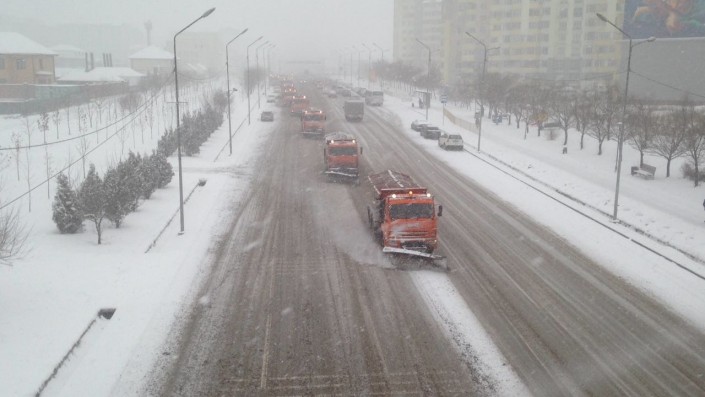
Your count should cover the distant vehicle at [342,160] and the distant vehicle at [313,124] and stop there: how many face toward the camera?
2

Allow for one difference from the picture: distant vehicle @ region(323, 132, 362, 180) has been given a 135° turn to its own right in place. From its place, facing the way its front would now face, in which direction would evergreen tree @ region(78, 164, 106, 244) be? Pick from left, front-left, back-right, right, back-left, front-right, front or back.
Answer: left

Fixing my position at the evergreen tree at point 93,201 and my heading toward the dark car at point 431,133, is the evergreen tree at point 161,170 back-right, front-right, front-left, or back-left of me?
front-left

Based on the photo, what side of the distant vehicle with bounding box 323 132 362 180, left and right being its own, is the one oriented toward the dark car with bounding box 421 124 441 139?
back

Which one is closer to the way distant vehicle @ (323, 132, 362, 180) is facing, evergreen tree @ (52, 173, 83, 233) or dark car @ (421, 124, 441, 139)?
the evergreen tree

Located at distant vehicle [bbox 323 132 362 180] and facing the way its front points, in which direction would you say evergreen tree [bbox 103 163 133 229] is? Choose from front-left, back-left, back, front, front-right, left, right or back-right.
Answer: front-right

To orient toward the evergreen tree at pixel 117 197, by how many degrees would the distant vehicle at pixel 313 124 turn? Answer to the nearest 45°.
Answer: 0° — it already faces it

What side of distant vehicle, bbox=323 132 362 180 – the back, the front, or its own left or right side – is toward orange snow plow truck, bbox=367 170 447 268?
front

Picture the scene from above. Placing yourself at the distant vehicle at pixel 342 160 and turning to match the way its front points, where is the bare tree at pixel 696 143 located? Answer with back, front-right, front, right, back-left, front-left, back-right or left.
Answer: left

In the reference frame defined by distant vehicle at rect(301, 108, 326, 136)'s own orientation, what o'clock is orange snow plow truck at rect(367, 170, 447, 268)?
The orange snow plow truck is roughly at 12 o'clock from the distant vehicle.

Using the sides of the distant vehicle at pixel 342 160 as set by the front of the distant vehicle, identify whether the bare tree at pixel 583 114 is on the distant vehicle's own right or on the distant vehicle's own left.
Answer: on the distant vehicle's own left

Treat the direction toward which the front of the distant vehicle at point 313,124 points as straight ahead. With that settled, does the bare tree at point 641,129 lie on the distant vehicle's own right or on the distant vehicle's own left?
on the distant vehicle's own left

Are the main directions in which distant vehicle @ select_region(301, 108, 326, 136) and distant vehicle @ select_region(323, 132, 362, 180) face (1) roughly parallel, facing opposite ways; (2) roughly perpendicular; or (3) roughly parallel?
roughly parallel

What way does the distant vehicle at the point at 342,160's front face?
toward the camera

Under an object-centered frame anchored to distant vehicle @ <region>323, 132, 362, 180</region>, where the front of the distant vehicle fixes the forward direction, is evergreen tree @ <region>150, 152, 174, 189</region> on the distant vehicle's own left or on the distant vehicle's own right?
on the distant vehicle's own right

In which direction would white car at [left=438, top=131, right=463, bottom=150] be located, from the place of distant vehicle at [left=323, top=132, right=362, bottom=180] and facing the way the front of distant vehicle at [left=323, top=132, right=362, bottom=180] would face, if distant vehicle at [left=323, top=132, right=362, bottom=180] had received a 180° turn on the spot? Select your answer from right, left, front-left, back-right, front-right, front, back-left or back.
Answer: front-right
